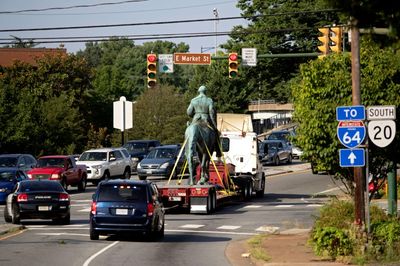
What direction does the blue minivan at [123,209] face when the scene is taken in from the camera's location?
facing away from the viewer

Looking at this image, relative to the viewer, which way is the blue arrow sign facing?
toward the camera

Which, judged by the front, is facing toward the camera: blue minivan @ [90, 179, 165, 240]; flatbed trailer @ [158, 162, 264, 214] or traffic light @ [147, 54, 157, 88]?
the traffic light

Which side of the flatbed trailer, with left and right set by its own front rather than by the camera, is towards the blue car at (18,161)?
left

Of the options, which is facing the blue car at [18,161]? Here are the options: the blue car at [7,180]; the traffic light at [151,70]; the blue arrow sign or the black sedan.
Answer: the black sedan

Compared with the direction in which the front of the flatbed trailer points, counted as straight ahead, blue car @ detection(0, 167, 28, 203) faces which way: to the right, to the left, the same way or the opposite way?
the opposite way

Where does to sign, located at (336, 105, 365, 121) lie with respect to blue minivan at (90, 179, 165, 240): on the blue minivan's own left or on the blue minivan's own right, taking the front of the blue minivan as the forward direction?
on the blue minivan's own right

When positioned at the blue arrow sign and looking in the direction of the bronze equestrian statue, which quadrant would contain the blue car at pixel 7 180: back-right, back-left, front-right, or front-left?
front-left

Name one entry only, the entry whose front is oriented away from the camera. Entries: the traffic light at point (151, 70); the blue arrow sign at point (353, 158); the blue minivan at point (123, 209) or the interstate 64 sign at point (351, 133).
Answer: the blue minivan

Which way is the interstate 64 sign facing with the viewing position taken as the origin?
facing the viewer

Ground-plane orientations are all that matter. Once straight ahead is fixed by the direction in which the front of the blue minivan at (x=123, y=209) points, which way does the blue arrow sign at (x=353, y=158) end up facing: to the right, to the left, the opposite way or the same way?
the opposite way

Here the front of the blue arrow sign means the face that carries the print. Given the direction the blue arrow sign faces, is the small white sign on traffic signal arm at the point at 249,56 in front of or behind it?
behind
